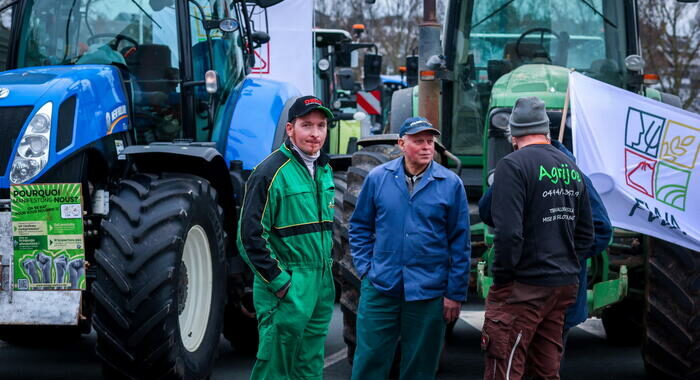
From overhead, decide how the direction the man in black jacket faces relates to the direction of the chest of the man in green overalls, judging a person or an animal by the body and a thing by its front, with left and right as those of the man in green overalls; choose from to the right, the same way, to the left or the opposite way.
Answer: the opposite way

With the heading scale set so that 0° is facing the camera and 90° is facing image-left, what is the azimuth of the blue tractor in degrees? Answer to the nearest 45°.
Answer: approximately 45°

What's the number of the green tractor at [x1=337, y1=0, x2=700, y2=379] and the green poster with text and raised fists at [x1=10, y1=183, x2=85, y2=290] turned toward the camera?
2

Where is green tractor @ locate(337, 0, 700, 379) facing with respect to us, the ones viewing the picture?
facing the viewer

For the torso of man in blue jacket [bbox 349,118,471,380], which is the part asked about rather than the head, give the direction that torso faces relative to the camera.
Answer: toward the camera

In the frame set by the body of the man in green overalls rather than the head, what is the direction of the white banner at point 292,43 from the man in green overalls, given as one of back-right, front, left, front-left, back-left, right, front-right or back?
back-left

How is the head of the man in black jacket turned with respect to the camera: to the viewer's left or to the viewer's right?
to the viewer's left

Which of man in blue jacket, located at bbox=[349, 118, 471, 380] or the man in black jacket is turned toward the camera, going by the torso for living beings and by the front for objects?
the man in blue jacket

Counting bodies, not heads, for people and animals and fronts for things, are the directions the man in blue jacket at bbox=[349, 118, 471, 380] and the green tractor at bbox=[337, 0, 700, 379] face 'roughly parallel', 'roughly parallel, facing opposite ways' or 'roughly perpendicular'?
roughly parallel

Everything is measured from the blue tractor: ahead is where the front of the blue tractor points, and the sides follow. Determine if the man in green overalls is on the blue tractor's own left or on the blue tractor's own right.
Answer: on the blue tractor's own left
